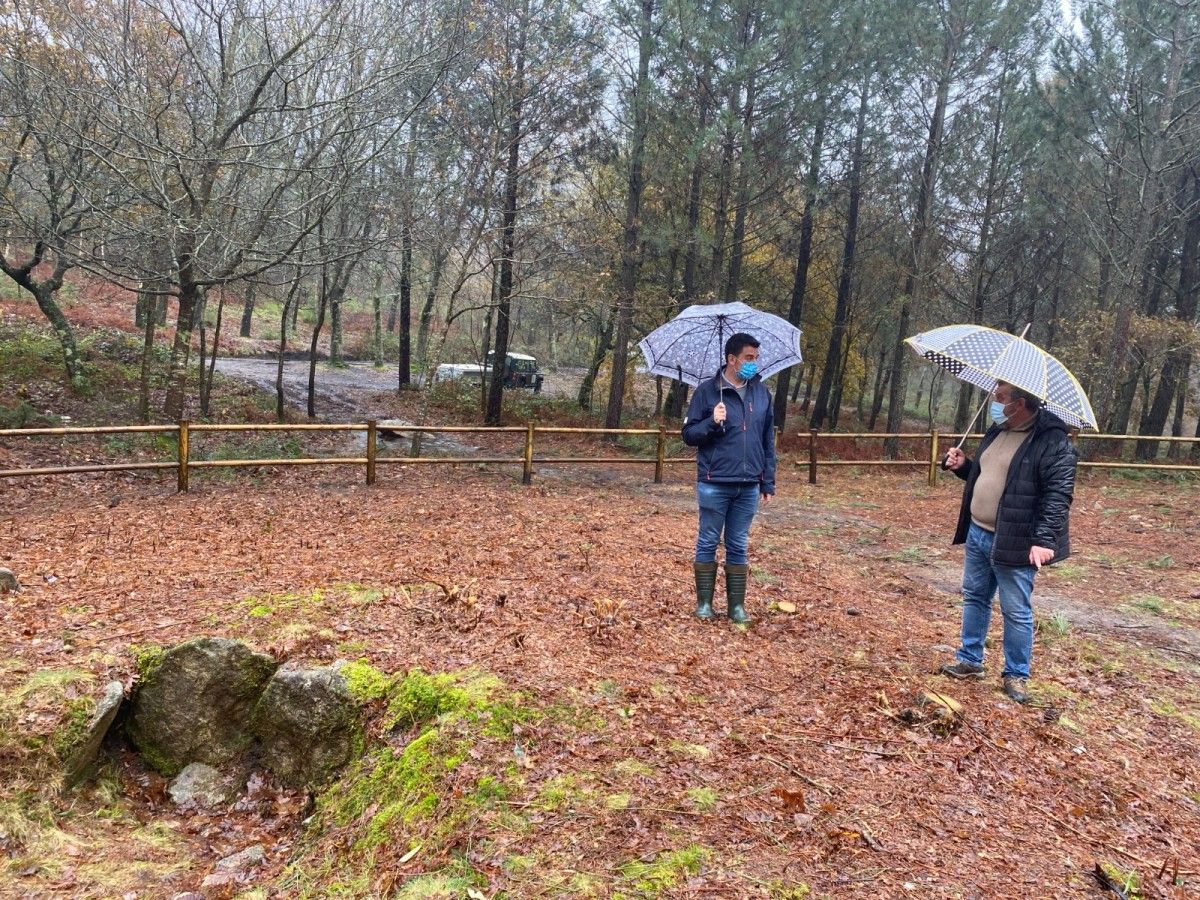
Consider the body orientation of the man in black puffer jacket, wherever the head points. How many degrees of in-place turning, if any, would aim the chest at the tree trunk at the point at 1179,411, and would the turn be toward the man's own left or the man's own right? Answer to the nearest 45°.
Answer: approximately 135° to the man's own right

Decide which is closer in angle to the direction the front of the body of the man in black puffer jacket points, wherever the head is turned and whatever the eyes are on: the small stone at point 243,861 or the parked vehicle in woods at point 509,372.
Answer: the small stone

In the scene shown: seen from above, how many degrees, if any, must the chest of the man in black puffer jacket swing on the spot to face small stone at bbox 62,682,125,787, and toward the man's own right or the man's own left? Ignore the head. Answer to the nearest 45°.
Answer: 0° — they already face it

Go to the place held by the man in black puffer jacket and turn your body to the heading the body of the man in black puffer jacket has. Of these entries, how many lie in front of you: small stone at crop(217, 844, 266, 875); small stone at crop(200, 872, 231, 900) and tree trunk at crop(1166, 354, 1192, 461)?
2

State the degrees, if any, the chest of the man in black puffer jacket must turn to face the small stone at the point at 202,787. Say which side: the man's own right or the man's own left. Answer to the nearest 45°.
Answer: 0° — they already face it

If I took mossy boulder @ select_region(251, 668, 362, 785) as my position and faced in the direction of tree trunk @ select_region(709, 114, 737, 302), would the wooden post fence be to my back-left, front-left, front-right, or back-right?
front-left

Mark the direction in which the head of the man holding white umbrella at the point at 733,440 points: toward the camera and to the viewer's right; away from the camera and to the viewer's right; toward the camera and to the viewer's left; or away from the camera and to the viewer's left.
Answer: toward the camera and to the viewer's right

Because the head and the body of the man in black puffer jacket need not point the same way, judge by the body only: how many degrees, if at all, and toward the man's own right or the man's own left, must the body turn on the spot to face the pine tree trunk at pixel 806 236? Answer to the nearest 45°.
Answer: approximately 135° to the man's own right

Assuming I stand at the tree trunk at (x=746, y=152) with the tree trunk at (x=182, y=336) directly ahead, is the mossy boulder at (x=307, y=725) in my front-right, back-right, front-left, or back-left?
front-left

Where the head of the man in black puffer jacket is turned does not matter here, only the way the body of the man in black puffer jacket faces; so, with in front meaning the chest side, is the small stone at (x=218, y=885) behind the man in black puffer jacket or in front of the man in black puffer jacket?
in front

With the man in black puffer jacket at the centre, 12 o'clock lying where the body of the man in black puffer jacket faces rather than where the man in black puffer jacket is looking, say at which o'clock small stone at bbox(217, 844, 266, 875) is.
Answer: The small stone is roughly at 12 o'clock from the man in black puffer jacket.

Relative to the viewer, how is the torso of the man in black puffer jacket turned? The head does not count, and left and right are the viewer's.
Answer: facing the viewer and to the left of the viewer

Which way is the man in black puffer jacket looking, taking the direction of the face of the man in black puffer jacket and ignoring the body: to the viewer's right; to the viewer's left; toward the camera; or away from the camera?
to the viewer's left

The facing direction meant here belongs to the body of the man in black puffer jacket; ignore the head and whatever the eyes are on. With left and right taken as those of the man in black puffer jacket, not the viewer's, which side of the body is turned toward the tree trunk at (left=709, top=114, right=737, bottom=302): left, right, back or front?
right
